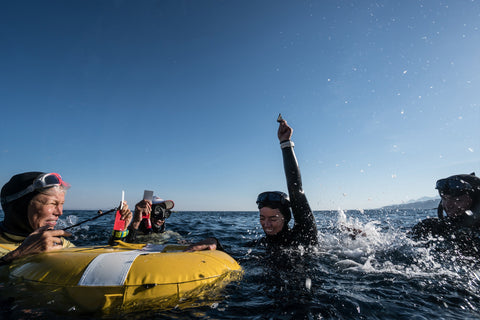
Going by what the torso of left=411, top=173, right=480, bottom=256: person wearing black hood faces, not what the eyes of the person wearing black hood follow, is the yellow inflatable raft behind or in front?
in front

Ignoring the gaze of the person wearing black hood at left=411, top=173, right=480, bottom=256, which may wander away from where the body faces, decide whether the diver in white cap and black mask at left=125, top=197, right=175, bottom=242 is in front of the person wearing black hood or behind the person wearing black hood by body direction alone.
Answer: in front

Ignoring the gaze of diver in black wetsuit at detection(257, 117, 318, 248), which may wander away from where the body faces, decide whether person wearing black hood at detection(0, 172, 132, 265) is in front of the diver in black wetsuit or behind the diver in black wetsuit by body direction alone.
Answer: in front

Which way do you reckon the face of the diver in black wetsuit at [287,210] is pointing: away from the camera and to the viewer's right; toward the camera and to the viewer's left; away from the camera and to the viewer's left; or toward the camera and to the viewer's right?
toward the camera and to the viewer's left

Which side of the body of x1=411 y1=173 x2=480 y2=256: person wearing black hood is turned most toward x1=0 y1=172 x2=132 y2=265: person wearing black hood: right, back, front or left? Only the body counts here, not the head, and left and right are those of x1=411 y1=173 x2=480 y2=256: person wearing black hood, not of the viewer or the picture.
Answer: front

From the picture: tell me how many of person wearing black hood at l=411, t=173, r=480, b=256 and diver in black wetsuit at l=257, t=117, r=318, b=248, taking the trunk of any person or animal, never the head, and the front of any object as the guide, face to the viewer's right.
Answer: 0

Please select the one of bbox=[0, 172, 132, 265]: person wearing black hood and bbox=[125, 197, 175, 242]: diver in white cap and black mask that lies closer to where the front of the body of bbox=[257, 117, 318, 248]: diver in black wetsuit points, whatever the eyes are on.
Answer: the person wearing black hood

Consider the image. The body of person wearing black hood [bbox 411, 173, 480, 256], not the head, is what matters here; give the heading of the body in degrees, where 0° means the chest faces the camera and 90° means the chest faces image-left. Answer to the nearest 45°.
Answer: approximately 45°

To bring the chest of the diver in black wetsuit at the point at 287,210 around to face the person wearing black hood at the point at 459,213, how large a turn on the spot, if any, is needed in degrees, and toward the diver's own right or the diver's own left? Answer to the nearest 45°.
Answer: approximately 135° to the diver's own left
